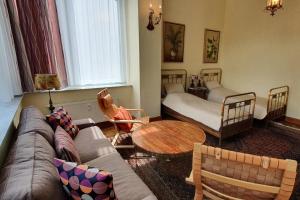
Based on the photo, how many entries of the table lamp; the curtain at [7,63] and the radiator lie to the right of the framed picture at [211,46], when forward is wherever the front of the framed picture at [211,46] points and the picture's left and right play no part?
3

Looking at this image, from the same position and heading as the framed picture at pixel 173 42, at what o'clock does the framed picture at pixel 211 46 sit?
the framed picture at pixel 211 46 is roughly at 9 o'clock from the framed picture at pixel 173 42.

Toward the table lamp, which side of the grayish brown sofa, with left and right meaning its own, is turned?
left

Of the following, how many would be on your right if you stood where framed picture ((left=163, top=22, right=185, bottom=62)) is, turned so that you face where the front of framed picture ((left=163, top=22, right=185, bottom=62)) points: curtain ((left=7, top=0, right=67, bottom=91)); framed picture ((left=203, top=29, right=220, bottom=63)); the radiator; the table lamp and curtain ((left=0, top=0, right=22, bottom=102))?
4

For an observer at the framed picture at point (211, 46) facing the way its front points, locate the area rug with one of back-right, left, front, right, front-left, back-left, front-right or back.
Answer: front-right

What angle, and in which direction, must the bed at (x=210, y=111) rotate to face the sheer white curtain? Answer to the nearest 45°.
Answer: approximately 135° to its right

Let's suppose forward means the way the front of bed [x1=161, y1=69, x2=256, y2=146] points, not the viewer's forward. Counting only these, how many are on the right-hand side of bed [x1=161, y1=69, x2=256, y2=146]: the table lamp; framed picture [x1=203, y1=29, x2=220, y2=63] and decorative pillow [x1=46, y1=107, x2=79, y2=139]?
2

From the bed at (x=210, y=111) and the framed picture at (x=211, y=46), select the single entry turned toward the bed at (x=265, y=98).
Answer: the framed picture

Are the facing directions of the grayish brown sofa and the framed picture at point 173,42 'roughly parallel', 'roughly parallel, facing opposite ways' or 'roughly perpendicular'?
roughly perpendicular

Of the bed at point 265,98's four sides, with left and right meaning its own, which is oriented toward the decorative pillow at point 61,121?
right

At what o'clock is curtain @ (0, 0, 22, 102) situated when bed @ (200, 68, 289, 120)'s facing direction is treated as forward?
The curtain is roughly at 3 o'clock from the bed.

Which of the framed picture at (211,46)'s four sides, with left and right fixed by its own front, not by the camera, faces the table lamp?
right

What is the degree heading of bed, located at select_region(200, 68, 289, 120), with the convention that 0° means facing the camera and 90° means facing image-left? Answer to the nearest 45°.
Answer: approximately 315°

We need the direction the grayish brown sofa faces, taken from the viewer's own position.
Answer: facing to the right of the viewer

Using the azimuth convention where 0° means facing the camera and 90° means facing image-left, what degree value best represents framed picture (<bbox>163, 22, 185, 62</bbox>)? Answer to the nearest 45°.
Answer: approximately 315°

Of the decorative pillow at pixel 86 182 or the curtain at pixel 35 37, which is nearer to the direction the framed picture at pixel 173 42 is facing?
the decorative pillow
